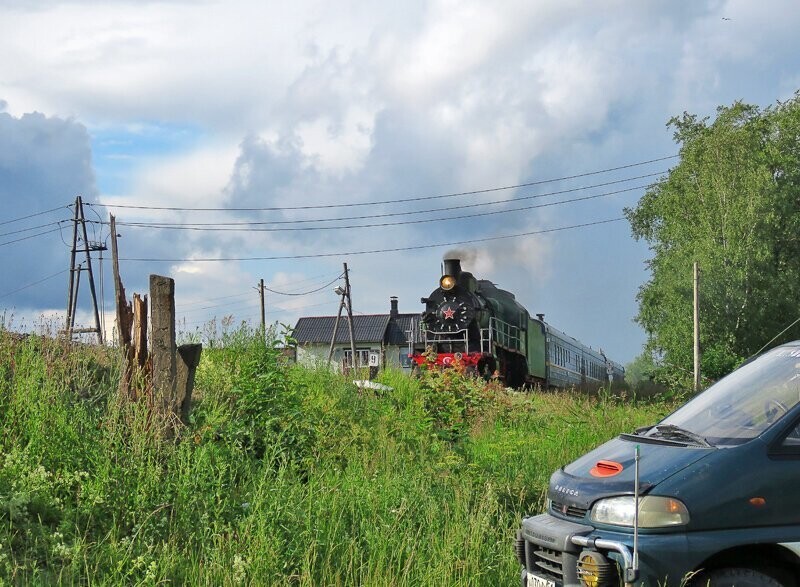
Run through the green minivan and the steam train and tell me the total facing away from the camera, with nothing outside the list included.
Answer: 0

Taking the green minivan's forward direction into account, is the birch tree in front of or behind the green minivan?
behind

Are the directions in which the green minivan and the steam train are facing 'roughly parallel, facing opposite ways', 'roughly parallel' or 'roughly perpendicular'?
roughly parallel

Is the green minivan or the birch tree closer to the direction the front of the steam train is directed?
the green minivan

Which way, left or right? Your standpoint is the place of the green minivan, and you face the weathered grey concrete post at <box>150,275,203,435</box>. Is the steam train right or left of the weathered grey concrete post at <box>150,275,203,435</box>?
right

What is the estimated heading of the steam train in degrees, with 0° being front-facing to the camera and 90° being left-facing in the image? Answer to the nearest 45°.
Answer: approximately 45°

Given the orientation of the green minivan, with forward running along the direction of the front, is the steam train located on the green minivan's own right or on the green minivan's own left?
on the green minivan's own right

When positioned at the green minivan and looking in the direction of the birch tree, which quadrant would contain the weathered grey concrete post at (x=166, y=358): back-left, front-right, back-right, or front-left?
front-left

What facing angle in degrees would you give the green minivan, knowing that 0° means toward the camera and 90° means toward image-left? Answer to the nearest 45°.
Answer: approximately 45°

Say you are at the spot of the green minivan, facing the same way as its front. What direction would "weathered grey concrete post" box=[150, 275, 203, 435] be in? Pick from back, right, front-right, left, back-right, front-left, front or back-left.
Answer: right

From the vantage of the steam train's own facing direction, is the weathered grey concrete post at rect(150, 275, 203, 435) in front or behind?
in front

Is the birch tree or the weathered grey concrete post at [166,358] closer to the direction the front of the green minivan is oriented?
the weathered grey concrete post

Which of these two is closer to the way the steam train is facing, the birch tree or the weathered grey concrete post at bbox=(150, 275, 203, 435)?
the weathered grey concrete post

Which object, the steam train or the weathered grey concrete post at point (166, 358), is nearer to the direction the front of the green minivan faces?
the weathered grey concrete post
